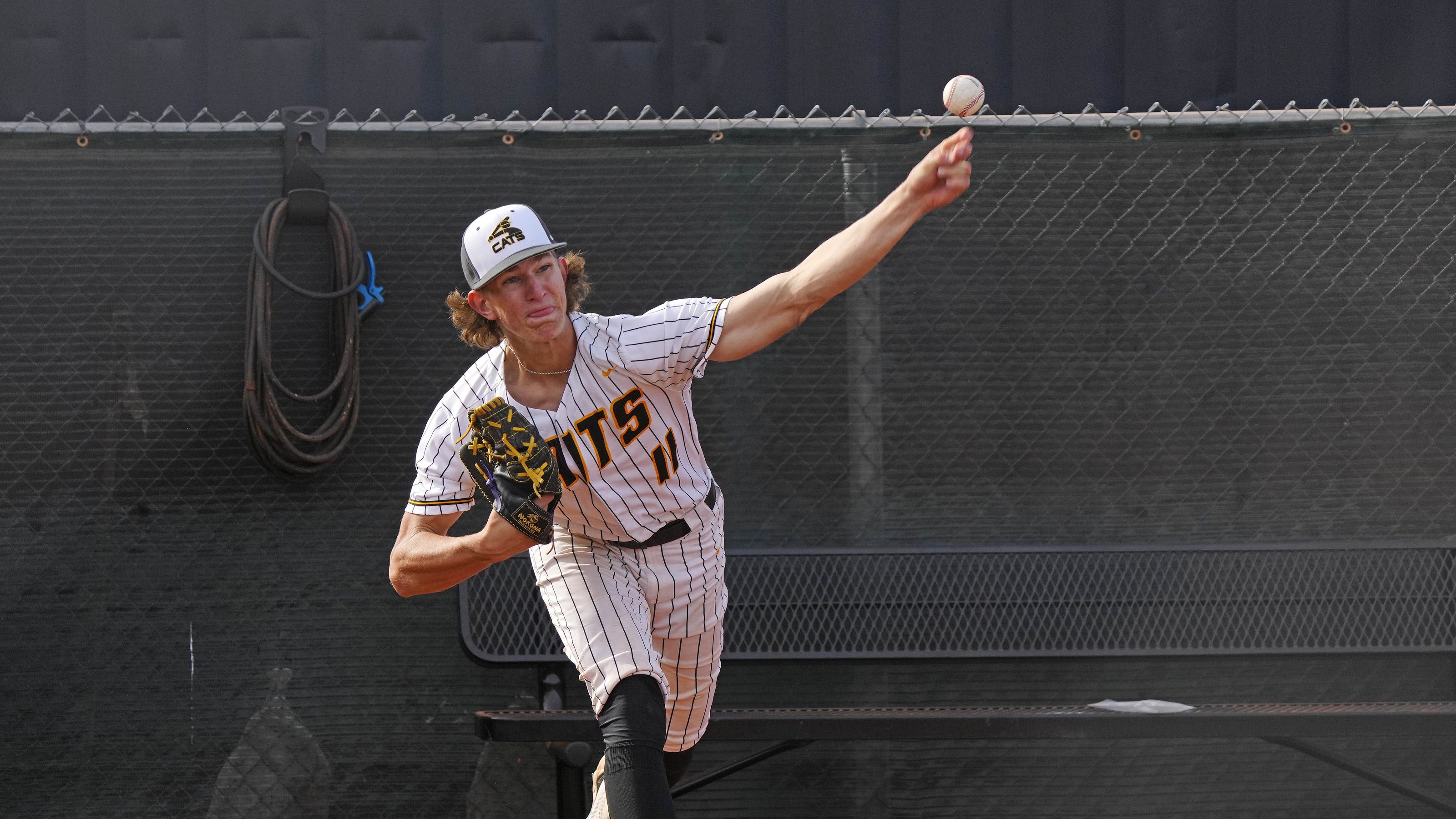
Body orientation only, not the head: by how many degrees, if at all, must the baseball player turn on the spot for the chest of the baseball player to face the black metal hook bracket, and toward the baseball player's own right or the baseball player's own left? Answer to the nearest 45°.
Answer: approximately 135° to the baseball player's own right

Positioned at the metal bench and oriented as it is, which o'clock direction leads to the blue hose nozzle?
The blue hose nozzle is roughly at 3 o'clock from the metal bench.

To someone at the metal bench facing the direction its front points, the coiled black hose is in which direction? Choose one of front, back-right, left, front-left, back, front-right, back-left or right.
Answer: right

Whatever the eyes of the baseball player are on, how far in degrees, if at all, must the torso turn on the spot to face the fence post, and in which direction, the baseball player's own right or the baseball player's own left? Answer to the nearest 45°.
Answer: approximately 135° to the baseball player's own left

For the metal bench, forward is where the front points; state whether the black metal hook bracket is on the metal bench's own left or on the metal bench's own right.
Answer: on the metal bench's own right

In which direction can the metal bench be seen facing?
toward the camera

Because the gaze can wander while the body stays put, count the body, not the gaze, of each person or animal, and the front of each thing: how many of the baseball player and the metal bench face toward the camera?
2

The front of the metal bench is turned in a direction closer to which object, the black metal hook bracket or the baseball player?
the baseball player

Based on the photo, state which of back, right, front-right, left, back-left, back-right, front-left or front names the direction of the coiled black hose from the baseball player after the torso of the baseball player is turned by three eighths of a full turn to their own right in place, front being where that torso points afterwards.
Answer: front
